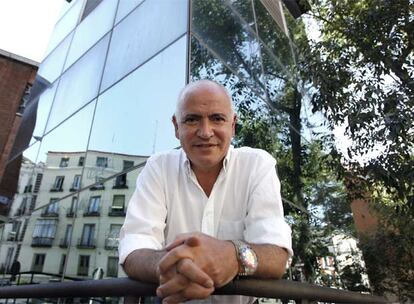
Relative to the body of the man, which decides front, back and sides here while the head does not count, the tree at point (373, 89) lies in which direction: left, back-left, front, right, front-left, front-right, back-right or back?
back-left

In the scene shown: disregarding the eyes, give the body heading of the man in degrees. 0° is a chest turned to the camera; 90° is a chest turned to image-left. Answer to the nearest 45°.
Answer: approximately 0°

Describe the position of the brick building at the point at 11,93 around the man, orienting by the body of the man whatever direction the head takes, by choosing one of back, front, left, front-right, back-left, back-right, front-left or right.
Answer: back-right

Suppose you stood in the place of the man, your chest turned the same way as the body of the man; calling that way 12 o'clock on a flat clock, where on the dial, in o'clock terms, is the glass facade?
The glass facade is roughly at 5 o'clock from the man.
